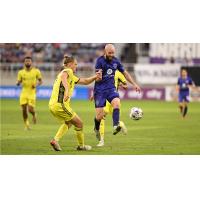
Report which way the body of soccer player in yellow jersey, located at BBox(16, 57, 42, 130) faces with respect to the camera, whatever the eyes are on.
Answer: toward the camera

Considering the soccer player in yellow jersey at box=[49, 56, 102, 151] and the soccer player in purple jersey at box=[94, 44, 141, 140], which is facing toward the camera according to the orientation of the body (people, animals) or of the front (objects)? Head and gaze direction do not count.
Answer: the soccer player in purple jersey

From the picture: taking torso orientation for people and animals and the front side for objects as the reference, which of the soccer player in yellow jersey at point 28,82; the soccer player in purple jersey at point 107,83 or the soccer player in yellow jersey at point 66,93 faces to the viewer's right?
the soccer player in yellow jersey at point 66,93

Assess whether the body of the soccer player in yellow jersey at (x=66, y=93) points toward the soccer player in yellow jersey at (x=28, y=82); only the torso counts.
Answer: no

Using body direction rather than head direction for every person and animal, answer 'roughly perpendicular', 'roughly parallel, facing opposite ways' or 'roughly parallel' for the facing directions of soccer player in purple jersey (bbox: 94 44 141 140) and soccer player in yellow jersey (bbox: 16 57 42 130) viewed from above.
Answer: roughly parallel

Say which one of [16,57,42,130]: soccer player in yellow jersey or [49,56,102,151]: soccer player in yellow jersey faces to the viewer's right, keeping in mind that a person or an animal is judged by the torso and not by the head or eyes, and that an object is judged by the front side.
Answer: [49,56,102,151]: soccer player in yellow jersey

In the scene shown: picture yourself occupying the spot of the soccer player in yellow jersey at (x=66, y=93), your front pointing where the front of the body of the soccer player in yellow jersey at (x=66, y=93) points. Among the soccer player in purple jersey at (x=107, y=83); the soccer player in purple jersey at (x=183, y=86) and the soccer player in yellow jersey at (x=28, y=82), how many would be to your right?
0

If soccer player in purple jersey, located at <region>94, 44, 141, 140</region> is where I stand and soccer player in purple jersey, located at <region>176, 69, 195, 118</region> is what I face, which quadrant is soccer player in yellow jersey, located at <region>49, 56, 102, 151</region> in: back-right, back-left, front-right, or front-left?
back-left

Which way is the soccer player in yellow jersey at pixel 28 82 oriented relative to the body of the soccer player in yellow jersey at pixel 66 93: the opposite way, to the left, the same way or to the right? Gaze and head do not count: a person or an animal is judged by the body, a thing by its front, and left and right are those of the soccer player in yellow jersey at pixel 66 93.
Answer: to the right

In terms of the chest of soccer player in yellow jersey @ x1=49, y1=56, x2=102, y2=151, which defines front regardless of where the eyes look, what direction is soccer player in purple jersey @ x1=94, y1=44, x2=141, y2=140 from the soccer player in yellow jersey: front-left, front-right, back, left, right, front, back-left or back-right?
front-left

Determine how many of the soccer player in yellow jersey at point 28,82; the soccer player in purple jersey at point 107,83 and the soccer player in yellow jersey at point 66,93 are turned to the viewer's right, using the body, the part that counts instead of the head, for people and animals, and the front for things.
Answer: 1

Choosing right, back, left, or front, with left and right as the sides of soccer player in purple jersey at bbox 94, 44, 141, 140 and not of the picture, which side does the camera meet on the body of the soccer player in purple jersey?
front

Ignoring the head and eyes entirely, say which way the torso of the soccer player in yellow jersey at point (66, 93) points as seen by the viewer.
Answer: to the viewer's right

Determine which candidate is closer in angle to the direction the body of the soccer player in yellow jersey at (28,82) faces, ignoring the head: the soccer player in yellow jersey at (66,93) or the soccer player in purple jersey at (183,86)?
the soccer player in yellow jersey

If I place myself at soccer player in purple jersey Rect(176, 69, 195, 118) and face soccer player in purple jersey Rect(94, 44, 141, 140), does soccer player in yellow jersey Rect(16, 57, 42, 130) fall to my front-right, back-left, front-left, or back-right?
front-right

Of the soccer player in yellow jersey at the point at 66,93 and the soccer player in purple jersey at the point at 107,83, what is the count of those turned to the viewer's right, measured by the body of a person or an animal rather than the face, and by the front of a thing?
1
